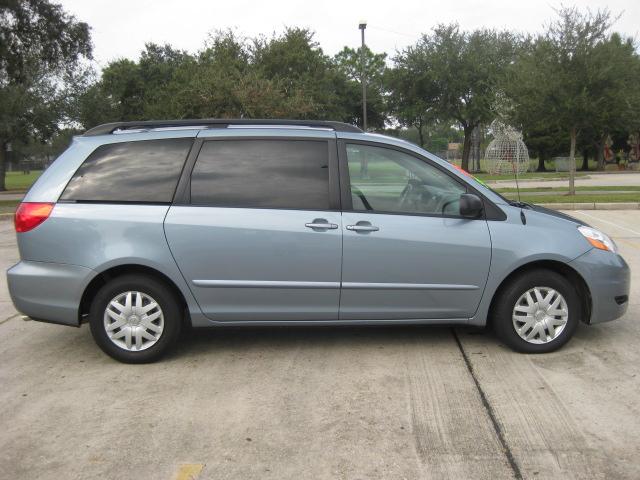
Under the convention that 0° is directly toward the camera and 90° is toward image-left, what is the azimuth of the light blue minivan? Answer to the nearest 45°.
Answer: approximately 270°

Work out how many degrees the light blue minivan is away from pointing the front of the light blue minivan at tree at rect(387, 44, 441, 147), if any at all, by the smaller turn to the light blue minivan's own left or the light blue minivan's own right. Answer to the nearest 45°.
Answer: approximately 90° to the light blue minivan's own left

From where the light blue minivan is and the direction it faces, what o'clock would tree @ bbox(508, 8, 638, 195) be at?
The tree is roughly at 10 o'clock from the light blue minivan.

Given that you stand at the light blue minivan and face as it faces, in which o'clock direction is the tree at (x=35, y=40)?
The tree is roughly at 8 o'clock from the light blue minivan.

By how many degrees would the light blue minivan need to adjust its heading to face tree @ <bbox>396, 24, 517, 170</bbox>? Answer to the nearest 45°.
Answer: approximately 90° to its left
